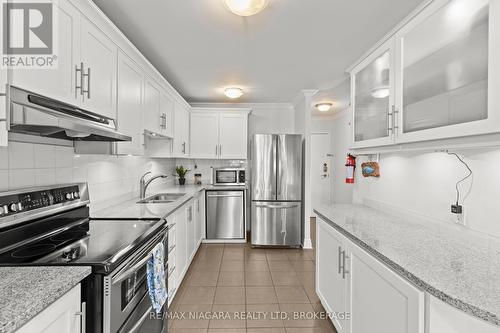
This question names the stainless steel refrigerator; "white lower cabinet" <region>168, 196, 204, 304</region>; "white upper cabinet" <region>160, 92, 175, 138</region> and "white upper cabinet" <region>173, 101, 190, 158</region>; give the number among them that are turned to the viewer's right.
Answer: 3

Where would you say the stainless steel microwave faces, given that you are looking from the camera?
facing the viewer

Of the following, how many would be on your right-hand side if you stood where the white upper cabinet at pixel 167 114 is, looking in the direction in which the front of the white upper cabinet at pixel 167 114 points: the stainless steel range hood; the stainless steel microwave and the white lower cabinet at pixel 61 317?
2

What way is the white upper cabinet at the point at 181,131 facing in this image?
to the viewer's right

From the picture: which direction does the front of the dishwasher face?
toward the camera

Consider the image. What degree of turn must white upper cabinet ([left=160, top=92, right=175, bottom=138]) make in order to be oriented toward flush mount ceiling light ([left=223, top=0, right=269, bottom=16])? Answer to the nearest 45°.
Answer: approximately 90° to its right

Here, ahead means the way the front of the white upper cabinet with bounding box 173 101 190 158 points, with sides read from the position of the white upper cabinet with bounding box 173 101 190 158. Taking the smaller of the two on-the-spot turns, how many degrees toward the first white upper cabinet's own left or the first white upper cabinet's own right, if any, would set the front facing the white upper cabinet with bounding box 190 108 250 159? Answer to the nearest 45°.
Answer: approximately 45° to the first white upper cabinet's own left

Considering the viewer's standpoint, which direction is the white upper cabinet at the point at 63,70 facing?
facing the viewer and to the right of the viewer

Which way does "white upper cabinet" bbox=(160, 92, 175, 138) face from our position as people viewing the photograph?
facing to the right of the viewer

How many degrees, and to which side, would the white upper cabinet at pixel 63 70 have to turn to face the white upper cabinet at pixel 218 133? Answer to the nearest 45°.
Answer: approximately 90° to its left

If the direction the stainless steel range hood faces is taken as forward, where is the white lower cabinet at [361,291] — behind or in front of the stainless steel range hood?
in front

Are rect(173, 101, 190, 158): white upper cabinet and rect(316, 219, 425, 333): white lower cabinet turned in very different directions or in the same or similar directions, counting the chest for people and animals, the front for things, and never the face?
very different directions

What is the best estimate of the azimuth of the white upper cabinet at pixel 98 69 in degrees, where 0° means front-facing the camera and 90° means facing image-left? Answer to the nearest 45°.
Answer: approximately 315°

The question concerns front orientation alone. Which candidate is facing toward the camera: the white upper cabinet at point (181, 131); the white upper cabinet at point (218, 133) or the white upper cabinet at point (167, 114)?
the white upper cabinet at point (218, 133)

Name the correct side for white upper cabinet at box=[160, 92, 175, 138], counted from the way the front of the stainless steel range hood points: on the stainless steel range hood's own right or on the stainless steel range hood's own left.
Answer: on the stainless steel range hood's own left

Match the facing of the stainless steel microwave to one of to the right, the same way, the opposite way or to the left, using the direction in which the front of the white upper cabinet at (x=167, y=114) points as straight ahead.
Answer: to the right

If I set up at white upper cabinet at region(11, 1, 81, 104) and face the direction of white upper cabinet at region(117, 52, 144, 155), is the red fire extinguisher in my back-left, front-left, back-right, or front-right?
front-right

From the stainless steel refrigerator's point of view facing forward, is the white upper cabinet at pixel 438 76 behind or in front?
in front
